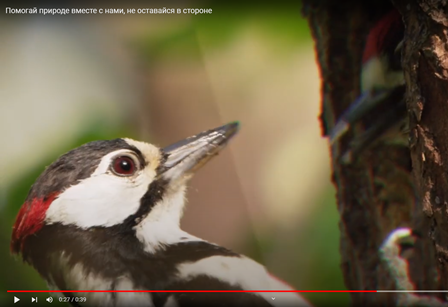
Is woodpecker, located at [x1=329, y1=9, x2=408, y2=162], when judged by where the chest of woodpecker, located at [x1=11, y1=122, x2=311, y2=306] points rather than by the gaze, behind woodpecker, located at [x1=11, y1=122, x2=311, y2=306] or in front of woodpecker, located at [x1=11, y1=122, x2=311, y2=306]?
in front

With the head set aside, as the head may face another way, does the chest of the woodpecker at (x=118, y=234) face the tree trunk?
yes

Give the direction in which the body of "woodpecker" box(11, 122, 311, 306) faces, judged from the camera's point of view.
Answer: to the viewer's right
